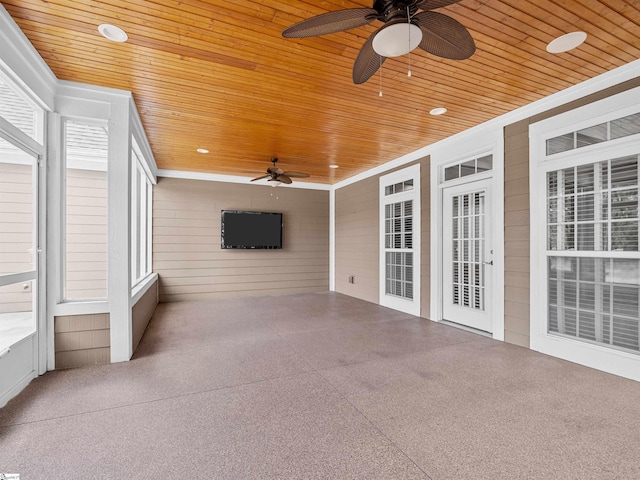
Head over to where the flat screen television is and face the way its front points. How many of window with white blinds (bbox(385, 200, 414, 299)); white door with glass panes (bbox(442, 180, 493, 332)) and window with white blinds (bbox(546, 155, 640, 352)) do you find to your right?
0

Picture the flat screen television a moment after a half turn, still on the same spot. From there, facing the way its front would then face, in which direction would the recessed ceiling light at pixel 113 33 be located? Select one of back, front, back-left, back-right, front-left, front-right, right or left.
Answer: back

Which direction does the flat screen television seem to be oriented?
toward the camera

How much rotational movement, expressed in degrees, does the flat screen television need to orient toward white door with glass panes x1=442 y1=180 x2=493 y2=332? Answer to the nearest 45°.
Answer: approximately 45° to its left

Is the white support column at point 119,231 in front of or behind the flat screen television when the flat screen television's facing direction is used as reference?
in front

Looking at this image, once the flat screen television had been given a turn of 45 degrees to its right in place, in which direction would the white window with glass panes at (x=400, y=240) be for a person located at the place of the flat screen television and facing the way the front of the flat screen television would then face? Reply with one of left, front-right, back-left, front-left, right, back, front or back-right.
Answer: left

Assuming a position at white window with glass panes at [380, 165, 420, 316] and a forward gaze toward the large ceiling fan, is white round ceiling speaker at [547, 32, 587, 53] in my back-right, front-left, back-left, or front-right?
front-left

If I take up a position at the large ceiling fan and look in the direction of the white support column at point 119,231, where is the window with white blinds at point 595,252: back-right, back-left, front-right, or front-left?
back-right

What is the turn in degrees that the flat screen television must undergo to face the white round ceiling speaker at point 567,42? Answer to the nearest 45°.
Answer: approximately 45° to its left

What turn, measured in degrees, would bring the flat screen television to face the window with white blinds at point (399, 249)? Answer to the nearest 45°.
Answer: approximately 45° to its left

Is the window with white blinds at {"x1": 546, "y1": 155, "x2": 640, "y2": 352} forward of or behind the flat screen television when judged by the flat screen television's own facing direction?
forward
